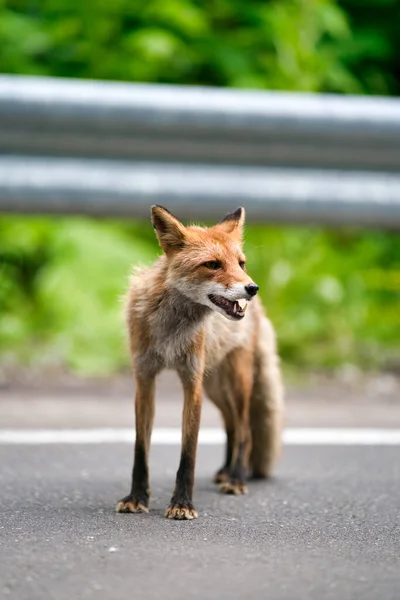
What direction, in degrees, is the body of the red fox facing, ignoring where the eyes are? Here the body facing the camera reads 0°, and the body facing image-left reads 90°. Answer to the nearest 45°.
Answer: approximately 45°

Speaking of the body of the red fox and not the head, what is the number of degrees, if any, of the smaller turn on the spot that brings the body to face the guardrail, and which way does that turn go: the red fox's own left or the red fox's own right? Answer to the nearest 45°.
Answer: approximately 135° to the red fox's own right
